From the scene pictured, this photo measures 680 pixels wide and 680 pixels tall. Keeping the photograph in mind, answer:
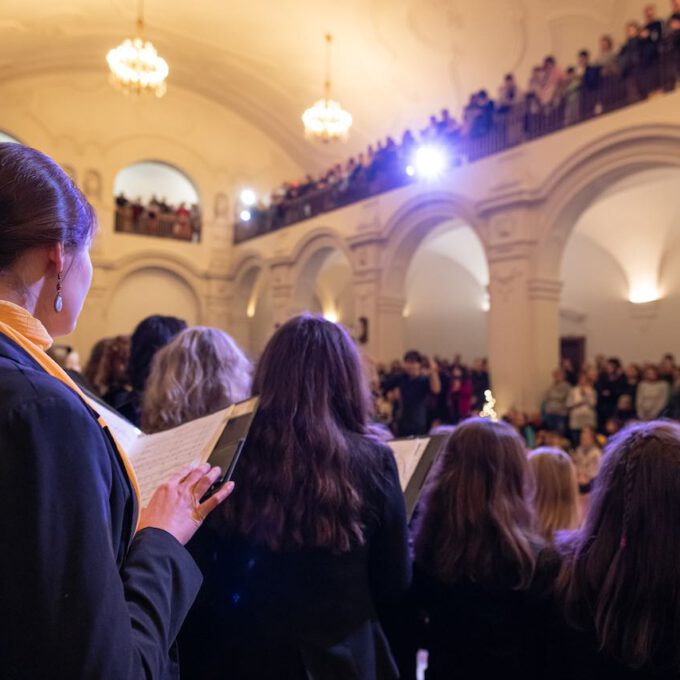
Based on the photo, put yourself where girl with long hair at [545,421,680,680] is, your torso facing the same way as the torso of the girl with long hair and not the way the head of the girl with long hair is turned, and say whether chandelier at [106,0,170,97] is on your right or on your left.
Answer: on your left

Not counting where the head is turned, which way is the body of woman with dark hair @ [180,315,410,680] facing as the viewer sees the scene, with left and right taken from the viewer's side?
facing away from the viewer

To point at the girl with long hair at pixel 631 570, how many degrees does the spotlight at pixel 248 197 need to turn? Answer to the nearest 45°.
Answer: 0° — it already faces them

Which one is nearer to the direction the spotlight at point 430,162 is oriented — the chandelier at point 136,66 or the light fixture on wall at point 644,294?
the chandelier

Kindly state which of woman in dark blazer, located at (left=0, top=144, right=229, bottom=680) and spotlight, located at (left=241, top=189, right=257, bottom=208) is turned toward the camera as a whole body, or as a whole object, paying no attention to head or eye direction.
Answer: the spotlight

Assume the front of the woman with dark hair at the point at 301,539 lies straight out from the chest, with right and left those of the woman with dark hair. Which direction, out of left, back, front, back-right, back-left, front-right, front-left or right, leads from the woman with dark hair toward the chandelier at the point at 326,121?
front

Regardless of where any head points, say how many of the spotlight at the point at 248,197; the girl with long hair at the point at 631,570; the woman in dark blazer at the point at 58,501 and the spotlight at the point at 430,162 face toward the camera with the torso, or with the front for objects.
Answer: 2

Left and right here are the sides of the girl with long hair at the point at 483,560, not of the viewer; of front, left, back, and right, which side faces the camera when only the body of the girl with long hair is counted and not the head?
back

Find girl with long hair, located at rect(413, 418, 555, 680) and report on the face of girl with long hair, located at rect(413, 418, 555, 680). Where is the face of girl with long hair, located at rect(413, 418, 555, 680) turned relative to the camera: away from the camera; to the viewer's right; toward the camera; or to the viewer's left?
away from the camera

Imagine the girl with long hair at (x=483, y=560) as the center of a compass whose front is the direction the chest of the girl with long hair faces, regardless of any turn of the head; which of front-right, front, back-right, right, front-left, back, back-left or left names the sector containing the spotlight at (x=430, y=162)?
front

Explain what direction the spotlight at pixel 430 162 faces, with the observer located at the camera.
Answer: facing the viewer

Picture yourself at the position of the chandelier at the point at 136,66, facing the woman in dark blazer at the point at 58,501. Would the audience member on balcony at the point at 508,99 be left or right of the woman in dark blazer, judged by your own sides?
left

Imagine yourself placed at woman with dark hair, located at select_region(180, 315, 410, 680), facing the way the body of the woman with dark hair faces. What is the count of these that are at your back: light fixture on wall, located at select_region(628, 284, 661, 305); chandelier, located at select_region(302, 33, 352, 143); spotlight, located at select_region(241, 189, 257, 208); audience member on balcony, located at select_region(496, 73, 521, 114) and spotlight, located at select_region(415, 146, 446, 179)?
0

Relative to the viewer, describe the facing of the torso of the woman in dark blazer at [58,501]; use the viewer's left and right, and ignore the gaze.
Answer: facing away from the viewer and to the right of the viewer

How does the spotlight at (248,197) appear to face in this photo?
toward the camera

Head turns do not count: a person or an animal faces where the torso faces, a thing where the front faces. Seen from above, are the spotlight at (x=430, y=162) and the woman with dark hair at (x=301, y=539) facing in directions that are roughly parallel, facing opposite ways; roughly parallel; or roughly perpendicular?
roughly parallel, facing opposite ways

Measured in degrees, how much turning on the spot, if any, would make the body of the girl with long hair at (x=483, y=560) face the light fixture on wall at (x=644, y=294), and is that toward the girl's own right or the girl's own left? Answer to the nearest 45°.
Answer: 0° — they already face it

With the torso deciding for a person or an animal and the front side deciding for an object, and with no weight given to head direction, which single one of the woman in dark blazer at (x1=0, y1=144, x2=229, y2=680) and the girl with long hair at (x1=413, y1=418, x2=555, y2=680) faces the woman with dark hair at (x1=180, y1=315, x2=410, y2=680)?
the woman in dark blazer

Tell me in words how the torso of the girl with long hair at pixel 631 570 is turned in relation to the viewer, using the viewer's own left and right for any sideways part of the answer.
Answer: facing away from the viewer

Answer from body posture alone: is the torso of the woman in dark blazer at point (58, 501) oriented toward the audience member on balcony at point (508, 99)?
yes

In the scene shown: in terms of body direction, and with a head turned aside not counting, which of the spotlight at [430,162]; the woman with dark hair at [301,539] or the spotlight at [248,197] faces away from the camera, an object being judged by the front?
the woman with dark hair
